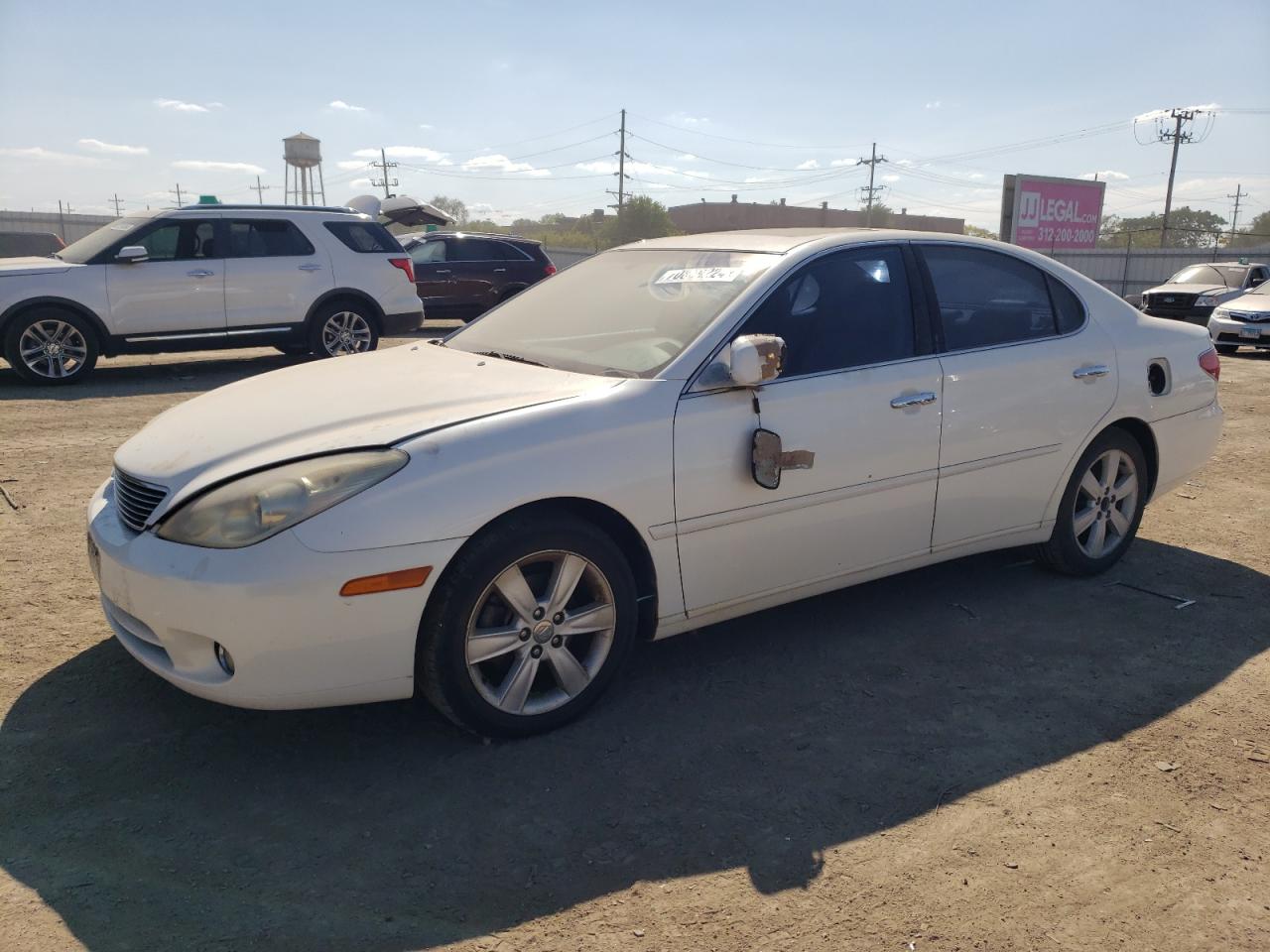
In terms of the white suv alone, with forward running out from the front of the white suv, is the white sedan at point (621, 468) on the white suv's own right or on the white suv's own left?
on the white suv's own left

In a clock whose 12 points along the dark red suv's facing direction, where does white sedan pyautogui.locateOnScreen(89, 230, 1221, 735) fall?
The white sedan is roughly at 9 o'clock from the dark red suv.

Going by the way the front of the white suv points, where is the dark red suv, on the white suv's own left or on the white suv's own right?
on the white suv's own right

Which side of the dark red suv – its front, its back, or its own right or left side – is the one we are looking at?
left

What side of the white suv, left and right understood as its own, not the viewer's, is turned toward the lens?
left

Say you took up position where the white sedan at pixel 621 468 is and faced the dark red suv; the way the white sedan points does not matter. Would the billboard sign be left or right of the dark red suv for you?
right

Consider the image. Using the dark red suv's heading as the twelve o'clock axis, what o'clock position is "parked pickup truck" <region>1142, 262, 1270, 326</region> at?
The parked pickup truck is roughly at 6 o'clock from the dark red suv.

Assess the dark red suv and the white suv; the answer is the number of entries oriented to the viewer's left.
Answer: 2

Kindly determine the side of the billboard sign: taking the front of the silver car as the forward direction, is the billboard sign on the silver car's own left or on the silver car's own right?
on the silver car's own right
